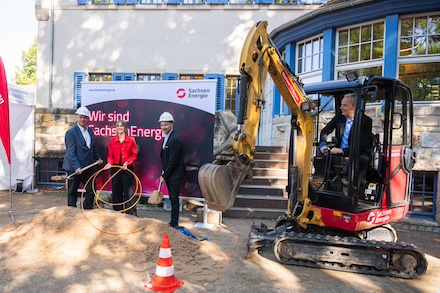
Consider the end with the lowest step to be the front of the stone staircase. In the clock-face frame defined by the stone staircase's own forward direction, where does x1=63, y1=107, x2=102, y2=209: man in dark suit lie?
The man in dark suit is roughly at 2 o'clock from the stone staircase.

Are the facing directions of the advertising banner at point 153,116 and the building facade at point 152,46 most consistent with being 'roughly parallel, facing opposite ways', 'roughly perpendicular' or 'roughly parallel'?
roughly parallel

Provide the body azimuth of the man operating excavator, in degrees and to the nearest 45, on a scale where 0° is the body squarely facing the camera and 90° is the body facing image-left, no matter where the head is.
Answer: approximately 45°

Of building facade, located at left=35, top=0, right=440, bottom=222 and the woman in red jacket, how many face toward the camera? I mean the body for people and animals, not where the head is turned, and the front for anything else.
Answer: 2

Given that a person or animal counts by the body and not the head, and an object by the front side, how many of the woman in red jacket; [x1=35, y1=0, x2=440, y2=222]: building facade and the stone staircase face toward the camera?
3

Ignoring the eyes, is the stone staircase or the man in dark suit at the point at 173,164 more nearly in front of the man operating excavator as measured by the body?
the man in dark suit

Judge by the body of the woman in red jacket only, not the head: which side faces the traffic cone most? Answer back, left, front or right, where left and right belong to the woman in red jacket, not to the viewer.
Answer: front

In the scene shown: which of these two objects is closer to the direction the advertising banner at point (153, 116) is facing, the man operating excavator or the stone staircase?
the man operating excavator

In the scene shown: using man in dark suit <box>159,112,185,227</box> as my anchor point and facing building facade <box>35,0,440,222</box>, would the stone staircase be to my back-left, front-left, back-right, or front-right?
front-right

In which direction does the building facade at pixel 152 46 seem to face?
toward the camera

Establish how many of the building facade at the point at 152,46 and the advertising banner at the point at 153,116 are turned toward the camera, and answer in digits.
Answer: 2

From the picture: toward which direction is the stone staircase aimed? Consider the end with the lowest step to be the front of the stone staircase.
toward the camera

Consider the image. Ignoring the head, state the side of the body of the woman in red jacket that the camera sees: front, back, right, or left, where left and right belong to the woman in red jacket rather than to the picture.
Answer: front
